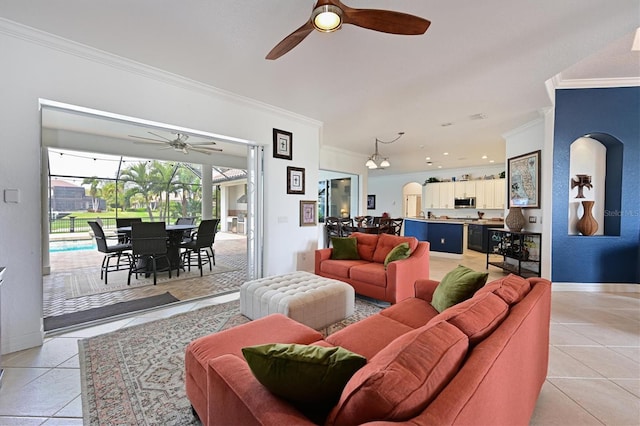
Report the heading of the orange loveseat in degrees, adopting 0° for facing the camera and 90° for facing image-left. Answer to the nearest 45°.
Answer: approximately 45°

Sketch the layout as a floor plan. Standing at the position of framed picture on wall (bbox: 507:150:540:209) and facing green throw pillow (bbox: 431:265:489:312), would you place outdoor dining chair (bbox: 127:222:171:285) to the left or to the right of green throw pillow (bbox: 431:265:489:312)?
right

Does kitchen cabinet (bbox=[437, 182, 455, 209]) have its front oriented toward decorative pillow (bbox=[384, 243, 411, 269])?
yes

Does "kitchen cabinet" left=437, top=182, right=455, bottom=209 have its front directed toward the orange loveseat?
yes

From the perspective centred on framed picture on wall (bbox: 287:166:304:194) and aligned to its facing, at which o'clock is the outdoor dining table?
The outdoor dining table is roughly at 5 o'clock from the framed picture on wall.

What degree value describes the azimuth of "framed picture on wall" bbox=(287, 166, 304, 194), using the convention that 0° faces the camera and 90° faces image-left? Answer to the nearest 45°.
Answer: approximately 315°

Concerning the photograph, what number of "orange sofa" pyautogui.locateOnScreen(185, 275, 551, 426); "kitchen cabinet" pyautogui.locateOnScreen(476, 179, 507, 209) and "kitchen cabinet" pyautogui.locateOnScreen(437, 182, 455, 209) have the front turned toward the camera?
2

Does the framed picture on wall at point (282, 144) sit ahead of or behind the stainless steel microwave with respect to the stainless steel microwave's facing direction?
ahead

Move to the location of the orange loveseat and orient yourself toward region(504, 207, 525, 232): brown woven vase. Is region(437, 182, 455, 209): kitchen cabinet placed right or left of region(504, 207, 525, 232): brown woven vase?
left

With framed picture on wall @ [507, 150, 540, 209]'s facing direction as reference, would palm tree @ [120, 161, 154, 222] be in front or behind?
in front

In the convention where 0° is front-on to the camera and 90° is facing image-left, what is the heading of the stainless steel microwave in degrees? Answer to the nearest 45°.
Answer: approximately 0°

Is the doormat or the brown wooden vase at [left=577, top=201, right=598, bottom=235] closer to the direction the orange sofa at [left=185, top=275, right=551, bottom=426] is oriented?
the doormat

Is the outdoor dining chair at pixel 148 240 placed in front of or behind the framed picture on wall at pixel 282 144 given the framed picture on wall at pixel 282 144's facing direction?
behind

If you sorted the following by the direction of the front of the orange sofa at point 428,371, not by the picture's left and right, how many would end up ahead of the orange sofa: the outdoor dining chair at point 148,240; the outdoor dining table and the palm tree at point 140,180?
3

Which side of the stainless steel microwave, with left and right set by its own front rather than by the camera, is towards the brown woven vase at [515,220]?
front

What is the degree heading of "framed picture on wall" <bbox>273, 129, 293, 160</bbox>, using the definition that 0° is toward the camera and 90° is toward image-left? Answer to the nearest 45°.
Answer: approximately 315°

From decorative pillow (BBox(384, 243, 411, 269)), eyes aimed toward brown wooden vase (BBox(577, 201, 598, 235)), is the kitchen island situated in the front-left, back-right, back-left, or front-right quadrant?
front-left

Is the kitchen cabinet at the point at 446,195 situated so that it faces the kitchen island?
yes

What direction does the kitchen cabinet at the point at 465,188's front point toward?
toward the camera

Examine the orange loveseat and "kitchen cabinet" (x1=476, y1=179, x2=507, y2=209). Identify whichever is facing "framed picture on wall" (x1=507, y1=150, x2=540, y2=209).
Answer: the kitchen cabinet

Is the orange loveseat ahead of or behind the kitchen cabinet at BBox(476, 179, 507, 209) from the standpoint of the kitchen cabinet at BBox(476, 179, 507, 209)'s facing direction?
ahead
